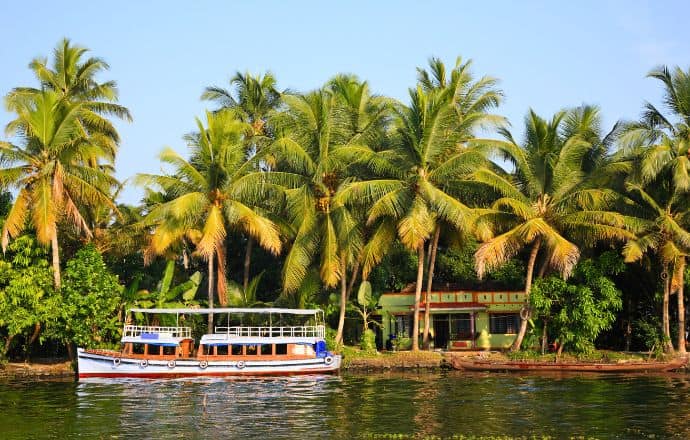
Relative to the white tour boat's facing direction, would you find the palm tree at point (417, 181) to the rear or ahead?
to the rear

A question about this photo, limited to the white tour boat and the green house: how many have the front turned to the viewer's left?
1

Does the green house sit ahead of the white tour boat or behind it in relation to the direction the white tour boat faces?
behind

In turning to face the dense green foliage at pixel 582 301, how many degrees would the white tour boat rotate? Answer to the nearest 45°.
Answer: approximately 180°

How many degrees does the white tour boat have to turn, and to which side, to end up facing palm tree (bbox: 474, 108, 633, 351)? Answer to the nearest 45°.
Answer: approximately 180°

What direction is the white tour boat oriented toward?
to the viewer's left

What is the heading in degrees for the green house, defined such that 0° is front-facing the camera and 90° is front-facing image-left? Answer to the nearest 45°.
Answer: approximately 0°

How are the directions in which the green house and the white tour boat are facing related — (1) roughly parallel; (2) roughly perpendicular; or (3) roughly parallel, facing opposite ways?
roughly perpendicular

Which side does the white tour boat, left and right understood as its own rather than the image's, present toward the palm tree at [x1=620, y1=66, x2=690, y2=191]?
back

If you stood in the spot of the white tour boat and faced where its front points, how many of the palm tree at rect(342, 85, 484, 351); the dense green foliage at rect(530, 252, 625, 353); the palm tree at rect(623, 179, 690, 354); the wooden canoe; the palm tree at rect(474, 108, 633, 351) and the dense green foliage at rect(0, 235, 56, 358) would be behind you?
5
